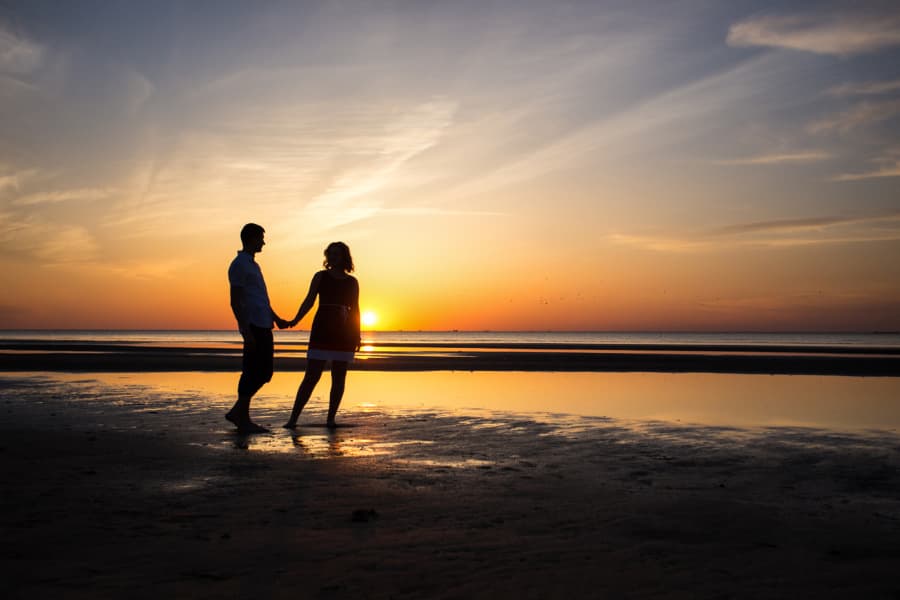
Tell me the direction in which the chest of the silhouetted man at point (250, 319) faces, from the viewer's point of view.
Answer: to the viewer's right

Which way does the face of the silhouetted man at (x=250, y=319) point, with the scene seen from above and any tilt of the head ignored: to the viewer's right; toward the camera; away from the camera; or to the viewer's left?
to the viewer's right

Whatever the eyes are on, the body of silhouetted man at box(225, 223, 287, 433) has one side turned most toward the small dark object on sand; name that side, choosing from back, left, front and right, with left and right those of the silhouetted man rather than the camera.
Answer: right

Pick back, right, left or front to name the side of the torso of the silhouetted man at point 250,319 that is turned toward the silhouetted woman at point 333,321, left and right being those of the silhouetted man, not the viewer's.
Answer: front

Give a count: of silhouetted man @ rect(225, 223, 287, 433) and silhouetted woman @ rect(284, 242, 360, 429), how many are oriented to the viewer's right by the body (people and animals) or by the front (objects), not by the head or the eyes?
1

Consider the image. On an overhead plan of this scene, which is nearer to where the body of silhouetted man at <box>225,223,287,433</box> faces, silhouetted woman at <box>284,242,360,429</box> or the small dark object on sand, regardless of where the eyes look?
the silhouetted woman
